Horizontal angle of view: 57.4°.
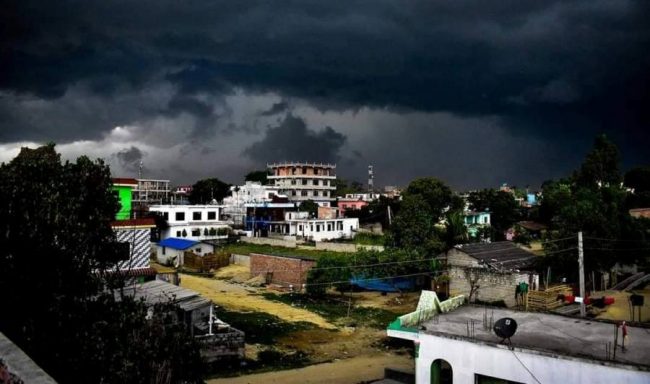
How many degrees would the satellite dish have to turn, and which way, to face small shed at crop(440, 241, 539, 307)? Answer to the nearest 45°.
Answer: approximately 180°

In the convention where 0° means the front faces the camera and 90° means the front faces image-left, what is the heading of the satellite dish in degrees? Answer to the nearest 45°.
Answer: approximately 0°

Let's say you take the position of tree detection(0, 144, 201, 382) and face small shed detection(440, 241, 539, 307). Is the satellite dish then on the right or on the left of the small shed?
right

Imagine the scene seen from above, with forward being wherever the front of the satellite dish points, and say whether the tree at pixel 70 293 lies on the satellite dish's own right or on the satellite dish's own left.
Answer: on the satellite dish's own right

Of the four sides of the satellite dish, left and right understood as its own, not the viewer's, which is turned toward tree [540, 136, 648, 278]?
back

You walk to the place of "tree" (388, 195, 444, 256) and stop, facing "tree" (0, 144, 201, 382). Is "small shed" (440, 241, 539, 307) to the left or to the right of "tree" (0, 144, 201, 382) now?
left

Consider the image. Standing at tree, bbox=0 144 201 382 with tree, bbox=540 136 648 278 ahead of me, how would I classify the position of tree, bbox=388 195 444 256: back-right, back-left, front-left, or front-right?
front-left
